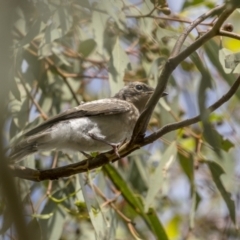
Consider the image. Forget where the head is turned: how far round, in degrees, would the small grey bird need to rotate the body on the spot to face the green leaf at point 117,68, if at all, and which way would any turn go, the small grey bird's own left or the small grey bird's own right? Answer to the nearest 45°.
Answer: approximately 45° to the small grey bird's own left

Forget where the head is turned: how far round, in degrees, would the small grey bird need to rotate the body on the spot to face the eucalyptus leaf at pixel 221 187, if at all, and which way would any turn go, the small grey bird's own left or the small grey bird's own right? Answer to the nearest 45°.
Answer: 0° — it already faces it

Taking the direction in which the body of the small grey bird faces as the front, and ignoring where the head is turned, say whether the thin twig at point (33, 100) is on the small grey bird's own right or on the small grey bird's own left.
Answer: on the small grey bird's own left

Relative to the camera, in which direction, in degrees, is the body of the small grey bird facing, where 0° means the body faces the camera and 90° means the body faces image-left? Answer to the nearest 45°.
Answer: approximately 270°
